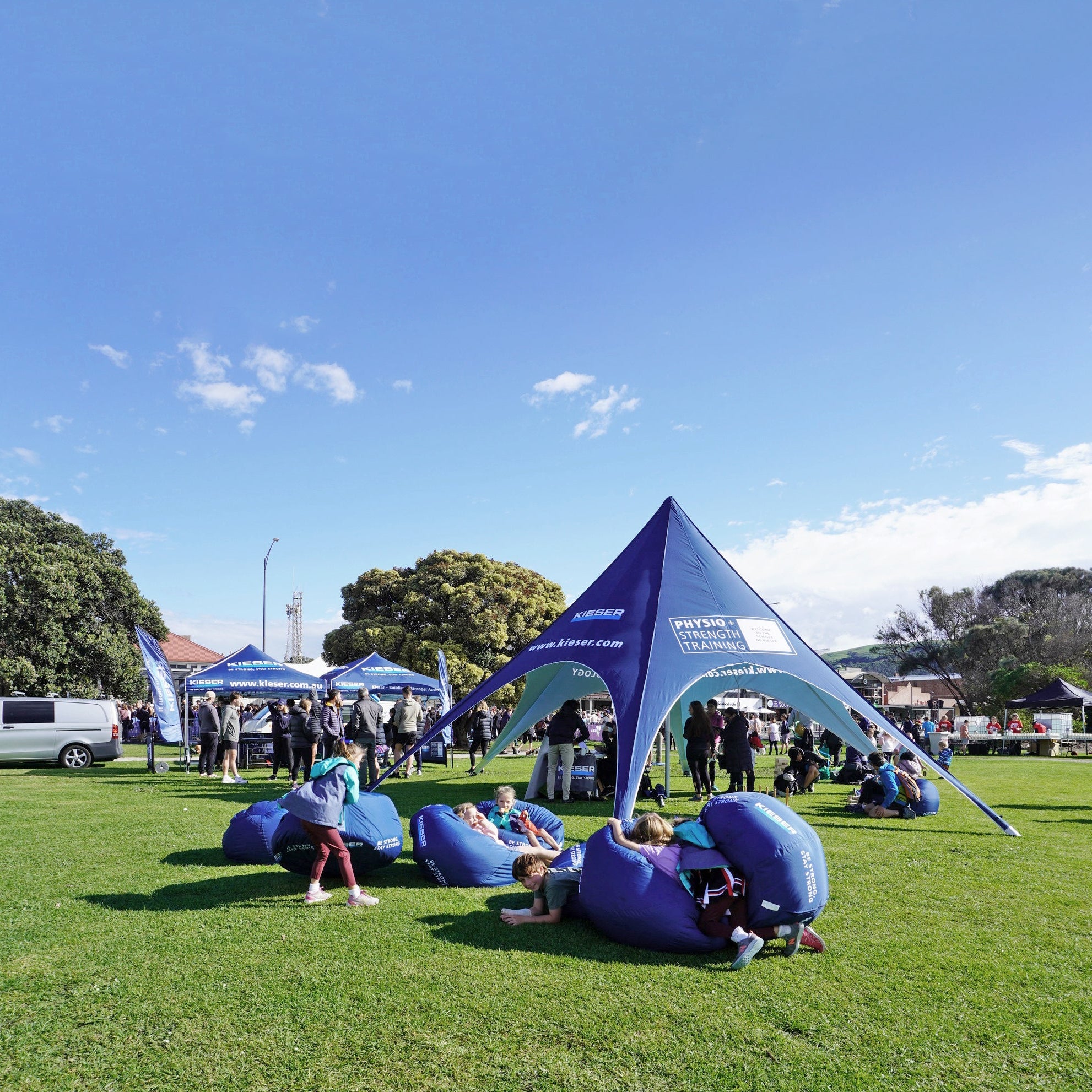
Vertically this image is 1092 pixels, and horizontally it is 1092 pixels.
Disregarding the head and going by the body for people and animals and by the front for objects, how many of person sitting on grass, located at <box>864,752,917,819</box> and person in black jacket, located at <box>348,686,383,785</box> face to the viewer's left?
1

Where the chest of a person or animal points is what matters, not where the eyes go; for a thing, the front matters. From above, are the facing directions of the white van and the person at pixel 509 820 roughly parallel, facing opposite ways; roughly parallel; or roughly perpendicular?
roughly perpendicular

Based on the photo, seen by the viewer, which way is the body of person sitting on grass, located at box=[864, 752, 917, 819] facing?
to the viewer's left

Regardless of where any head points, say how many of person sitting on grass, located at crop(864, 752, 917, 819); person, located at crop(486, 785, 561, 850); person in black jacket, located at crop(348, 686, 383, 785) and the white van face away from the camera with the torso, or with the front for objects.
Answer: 1

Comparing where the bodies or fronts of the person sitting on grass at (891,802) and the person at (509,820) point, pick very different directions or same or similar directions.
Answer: very different directions

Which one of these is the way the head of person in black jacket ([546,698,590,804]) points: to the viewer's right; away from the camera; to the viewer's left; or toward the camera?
away from the camera

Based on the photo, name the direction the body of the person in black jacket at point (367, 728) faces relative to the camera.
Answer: away from the camera

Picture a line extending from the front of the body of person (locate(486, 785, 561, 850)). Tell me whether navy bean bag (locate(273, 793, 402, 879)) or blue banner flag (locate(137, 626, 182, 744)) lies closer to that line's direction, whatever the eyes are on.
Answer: the navy bean bag

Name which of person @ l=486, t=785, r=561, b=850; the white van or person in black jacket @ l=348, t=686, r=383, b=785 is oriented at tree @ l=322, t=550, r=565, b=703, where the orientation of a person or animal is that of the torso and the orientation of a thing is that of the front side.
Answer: the person in black jacket
